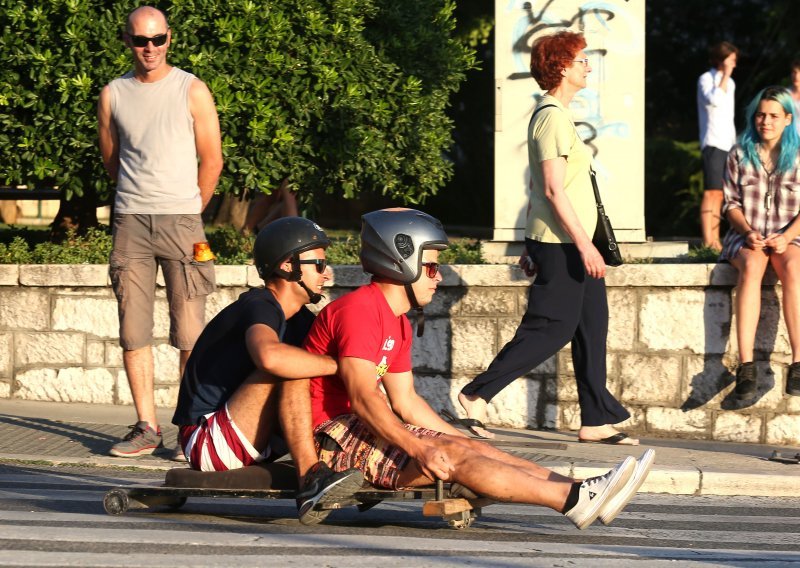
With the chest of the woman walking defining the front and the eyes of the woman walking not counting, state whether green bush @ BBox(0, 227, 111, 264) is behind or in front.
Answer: behind

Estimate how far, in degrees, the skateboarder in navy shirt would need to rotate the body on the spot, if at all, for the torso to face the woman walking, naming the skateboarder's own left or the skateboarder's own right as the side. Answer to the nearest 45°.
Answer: approximately 45° to the skateboarder's own left

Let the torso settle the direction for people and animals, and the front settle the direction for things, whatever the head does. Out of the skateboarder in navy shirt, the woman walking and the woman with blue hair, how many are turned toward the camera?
1

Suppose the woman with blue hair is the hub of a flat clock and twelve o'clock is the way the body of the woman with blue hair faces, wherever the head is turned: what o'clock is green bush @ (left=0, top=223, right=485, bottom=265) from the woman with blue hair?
The green bush is roughly at 3 o'clock from the woman with blue hair.

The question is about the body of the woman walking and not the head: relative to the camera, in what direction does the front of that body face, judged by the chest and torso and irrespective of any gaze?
to the viewer's right

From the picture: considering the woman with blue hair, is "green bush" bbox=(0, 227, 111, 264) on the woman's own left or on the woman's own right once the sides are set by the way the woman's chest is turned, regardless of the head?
on the woman's own right

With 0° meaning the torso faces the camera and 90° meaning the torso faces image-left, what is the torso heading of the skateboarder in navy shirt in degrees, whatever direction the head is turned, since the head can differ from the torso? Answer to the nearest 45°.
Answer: approximately 270°

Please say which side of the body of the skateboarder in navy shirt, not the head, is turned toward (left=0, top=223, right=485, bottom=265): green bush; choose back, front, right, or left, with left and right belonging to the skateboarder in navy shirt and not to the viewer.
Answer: left

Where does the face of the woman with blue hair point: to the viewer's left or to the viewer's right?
to the viewer's left

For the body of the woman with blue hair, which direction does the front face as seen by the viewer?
toward the camera

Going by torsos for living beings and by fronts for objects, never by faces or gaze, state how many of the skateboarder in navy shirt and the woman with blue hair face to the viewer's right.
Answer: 1

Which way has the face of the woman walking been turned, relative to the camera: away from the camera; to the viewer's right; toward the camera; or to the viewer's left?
to the viewer's right
